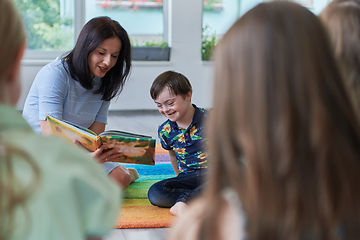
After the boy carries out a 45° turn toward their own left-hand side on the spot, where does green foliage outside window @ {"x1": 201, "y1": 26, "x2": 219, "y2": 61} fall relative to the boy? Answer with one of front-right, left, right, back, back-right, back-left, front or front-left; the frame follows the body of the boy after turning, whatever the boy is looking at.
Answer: back

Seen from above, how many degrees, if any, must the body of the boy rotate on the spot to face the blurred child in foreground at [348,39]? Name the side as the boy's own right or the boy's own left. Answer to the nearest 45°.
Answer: approximately 45° to the boy's own left

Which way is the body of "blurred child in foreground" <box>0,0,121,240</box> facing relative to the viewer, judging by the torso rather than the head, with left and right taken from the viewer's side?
facing away from the viewer

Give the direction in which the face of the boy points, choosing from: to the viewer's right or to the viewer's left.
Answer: to the viewer's left

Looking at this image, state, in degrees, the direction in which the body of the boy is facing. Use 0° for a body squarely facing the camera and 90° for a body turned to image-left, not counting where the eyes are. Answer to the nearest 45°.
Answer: approximately 45°

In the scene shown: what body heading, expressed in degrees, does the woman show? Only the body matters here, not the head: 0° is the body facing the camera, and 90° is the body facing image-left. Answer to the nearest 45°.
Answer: approximately 315°

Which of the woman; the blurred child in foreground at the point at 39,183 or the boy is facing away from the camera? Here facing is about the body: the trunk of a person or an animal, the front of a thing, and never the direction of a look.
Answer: the blurred child in foreground

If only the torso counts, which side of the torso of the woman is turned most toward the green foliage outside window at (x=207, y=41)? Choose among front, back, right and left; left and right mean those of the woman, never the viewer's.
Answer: left

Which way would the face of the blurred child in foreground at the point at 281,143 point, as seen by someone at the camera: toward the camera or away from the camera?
away from the camera

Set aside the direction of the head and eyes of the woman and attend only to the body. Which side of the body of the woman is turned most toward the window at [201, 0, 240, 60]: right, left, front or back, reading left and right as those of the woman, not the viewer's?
left

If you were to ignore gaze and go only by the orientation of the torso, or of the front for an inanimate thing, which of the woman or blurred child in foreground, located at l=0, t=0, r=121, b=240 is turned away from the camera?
the blurred child in foreground
